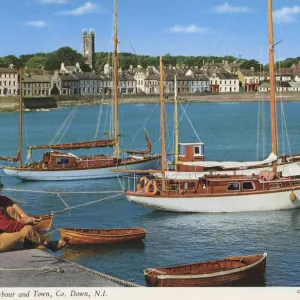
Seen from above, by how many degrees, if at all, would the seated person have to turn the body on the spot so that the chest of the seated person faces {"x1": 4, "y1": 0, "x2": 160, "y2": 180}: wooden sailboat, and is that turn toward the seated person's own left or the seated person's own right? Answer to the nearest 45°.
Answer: approximately 90° to the seated person's own left

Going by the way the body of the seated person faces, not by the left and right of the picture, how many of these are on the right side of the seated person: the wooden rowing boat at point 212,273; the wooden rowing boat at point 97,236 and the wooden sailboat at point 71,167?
0

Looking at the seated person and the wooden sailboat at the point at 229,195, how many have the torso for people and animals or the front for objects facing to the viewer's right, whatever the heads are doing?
2

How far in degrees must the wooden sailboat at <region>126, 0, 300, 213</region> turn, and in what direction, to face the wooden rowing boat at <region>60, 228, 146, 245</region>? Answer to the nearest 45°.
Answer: approximately 135° to its right

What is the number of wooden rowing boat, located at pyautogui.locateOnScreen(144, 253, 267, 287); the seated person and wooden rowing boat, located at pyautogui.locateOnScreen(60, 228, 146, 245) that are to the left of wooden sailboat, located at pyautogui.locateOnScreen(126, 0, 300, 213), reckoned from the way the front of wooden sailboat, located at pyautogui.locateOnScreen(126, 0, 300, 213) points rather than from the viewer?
0

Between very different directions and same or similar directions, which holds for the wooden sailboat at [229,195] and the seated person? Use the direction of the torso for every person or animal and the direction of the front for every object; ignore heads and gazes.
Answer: same or similar directions

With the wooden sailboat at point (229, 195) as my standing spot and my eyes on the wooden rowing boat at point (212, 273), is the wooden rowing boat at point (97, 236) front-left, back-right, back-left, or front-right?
front-right

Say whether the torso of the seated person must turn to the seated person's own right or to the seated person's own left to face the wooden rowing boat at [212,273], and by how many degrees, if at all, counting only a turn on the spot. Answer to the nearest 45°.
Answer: approximately 45° to the seated person's own left

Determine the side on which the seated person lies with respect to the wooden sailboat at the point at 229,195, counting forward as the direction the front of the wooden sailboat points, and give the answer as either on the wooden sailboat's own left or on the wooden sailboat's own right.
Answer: on the wooden sailboat's own right

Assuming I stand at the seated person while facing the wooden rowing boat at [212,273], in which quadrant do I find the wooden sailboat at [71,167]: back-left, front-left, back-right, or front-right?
front-left

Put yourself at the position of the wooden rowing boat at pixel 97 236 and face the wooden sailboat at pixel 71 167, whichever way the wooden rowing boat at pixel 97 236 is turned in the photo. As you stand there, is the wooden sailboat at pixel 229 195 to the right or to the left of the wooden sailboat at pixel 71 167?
right

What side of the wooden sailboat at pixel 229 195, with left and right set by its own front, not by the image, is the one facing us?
right

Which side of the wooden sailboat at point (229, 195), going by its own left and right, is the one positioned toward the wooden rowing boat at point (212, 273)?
right

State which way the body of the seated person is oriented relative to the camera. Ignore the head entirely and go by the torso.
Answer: to the viewer's right

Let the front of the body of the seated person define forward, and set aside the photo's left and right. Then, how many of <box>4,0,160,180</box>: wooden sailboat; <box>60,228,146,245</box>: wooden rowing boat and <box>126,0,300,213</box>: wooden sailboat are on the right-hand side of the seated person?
0
